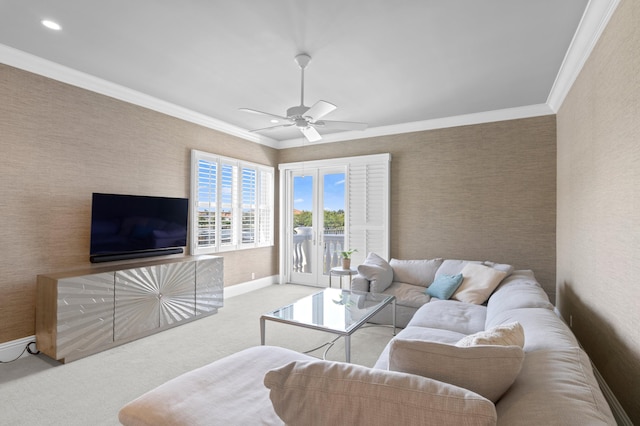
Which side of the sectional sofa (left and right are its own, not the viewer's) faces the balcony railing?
right

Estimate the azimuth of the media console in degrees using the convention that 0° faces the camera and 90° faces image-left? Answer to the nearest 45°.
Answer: approximately 315°

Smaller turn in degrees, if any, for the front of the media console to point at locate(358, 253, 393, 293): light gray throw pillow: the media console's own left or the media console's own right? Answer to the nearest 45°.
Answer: approximately 45° to the media console's own left

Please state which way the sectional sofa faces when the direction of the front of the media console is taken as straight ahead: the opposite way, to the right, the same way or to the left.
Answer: the opposite way

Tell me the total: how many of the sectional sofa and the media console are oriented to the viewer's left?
1

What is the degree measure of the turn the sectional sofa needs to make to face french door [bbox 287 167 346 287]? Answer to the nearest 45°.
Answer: approximately 90° to its right

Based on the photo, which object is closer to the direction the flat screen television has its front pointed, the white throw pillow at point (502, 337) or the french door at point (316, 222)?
the white throw pillow

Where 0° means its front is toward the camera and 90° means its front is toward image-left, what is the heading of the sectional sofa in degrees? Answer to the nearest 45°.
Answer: approximately 90°

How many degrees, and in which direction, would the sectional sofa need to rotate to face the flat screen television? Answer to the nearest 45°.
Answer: approximately 45° to its right

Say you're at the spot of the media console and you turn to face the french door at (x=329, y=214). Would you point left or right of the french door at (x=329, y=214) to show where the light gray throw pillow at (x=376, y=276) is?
right
